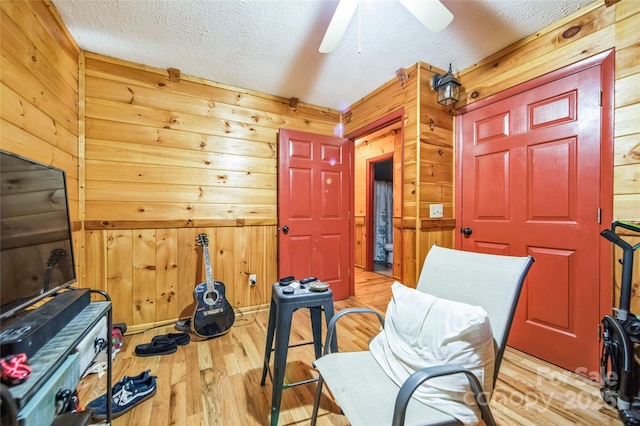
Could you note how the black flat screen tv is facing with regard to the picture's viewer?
facing the viewer and to the right of the viewer

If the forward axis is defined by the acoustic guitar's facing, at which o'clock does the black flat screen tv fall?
The black flat screen tv is roughly at 1 o'clock from the acoustic guitar.

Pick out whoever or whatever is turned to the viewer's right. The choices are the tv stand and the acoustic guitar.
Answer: the tv stand

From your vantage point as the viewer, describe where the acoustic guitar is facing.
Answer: facing the viewer

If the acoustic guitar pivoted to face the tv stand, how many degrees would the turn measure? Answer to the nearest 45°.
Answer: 0° — it already faces it

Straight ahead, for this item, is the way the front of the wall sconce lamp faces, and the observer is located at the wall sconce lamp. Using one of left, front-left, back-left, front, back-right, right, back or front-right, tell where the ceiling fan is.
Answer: front-right

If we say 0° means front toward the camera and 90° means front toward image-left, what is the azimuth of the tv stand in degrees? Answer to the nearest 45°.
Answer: approximately 270°

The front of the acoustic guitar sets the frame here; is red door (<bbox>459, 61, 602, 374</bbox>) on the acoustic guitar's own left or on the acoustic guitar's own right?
on the acoustic guitar's own left

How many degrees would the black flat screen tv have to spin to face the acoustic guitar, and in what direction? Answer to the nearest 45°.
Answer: approximately 90° to its left

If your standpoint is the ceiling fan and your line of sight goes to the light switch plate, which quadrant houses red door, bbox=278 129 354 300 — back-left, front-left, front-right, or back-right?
front-left

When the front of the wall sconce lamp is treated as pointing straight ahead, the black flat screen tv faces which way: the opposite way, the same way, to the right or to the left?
to the left

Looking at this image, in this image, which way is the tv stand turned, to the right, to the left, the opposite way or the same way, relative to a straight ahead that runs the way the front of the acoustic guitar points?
to the left

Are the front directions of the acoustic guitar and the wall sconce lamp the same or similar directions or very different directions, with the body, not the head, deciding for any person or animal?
same or similar directions

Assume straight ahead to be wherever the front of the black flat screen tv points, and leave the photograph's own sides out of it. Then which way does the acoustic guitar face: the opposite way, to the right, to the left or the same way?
to the right

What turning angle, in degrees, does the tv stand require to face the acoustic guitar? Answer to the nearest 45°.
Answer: approximately 45° to its left

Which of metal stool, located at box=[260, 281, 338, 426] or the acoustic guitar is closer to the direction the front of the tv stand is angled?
the metal stool

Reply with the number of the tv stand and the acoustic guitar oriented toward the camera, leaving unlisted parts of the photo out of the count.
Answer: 1
